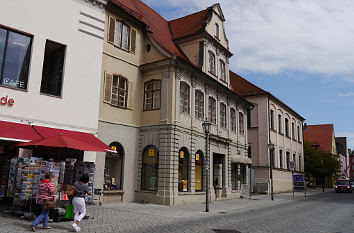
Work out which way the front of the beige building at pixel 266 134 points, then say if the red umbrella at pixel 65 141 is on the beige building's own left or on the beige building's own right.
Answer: on the beige building's own right

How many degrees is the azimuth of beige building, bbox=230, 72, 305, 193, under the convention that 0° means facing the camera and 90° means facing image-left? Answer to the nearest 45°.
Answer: approximately 315°

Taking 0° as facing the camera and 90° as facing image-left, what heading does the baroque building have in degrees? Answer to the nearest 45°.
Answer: approximately 315°

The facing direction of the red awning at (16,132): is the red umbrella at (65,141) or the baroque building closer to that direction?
the red umbrella
